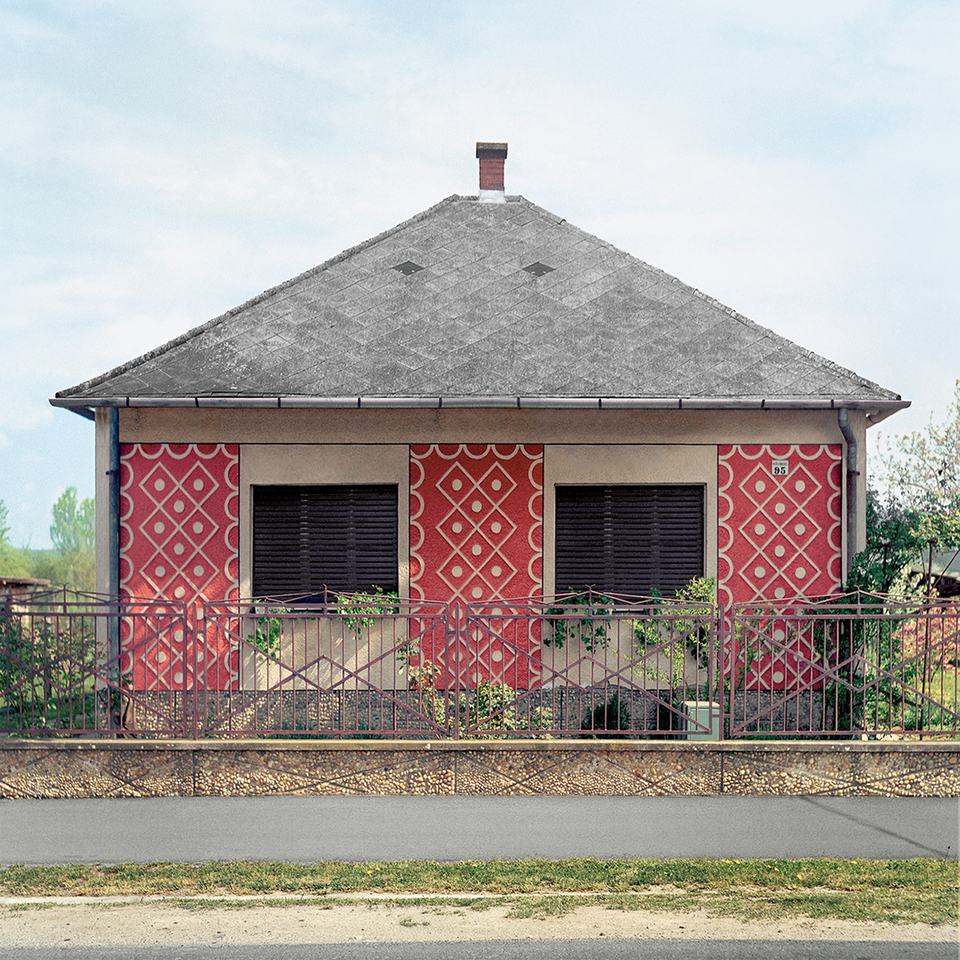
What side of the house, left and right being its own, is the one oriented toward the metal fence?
front

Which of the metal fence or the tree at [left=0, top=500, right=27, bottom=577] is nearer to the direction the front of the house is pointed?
the metal fence

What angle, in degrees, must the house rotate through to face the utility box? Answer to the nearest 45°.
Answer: approximately 45° to its left

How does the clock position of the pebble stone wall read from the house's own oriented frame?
The pebble stone wall is roughly at 12 o'clock from the house.

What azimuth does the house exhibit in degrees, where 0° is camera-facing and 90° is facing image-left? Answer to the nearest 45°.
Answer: approximately 0°

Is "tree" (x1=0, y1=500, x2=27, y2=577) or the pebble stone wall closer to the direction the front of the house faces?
the pebble stone wall

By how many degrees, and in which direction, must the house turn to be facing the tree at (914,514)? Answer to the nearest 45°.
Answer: approximately 135° to its left

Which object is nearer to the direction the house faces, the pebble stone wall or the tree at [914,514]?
the pebble stone wall
